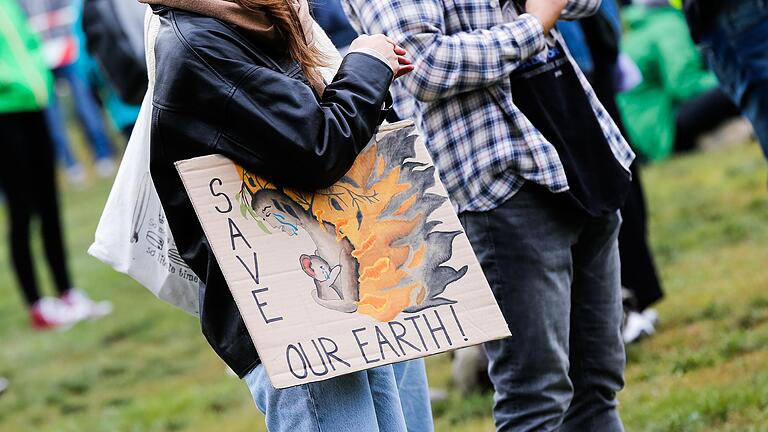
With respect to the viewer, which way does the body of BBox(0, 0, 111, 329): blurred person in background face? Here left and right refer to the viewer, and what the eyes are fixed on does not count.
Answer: facing to the right of the viewer

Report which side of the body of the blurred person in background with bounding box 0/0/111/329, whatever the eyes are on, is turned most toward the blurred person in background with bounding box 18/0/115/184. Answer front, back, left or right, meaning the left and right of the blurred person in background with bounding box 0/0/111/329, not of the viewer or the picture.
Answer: left

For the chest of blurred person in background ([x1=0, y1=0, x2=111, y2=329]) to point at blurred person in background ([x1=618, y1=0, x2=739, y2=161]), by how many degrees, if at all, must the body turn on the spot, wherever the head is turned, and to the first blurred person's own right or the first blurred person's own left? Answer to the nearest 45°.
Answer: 0° — they already face them

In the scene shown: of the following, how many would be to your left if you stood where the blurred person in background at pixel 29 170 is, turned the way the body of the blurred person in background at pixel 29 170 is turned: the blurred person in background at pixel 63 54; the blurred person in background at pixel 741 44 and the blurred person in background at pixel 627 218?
1
